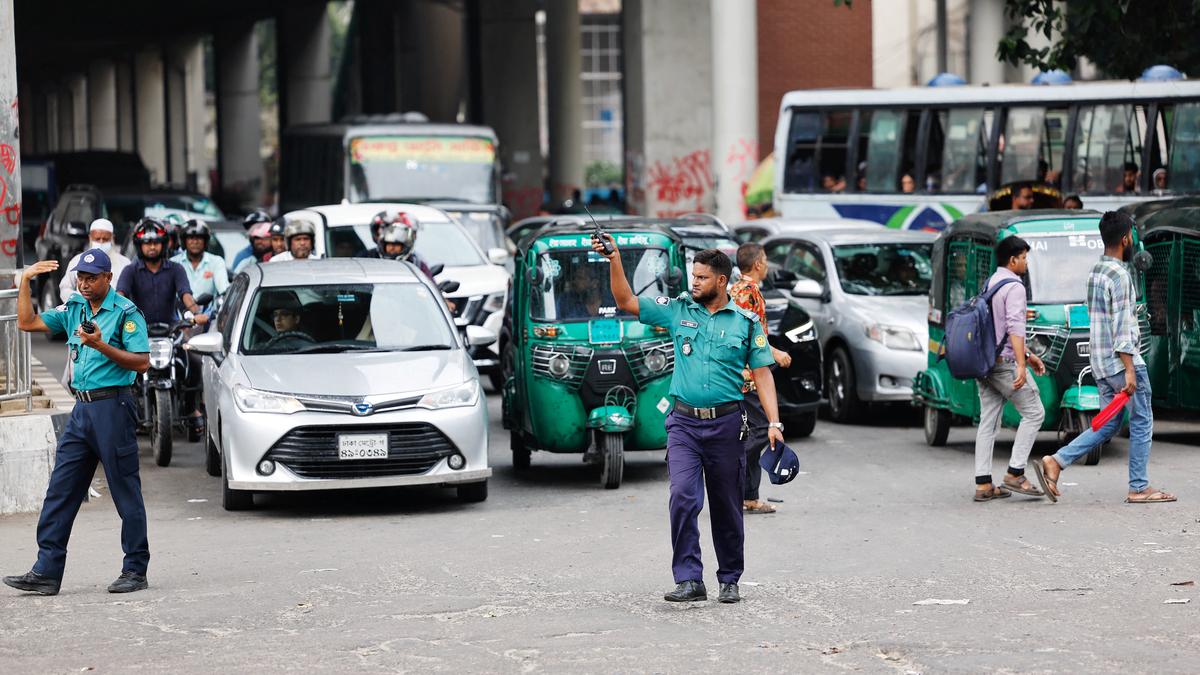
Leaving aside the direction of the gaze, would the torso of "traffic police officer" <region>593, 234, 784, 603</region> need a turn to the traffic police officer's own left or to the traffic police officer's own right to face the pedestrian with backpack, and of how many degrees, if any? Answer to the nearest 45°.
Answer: approximately 135° to the traffic police officer's own left

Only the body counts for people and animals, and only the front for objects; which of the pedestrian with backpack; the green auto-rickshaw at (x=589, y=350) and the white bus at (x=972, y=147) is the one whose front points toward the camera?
the green auto-rickshaw

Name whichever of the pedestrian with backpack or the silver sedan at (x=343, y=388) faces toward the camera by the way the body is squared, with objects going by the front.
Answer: the silver sedan

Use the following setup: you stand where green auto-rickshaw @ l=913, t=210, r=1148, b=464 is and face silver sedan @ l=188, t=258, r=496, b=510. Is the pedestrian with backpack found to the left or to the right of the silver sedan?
left

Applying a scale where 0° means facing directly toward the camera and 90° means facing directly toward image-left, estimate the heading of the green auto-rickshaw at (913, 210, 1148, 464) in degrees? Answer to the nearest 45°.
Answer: approximately 315°

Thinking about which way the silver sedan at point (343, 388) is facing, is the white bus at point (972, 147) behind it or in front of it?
behind

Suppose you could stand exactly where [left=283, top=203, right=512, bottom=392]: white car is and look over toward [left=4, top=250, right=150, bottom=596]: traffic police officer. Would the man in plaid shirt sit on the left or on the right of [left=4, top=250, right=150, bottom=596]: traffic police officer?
left

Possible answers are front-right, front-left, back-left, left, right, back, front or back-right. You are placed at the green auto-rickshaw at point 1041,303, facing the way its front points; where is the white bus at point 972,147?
back-left

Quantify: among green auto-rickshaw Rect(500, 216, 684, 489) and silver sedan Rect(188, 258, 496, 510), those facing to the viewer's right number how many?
0

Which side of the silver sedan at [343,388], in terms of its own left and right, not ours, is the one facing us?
front

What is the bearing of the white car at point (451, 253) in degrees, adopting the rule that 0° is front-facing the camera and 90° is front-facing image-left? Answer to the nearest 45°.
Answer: approximately 315°

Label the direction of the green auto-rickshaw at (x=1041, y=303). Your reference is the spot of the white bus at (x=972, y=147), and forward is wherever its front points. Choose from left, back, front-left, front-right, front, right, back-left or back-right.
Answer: right

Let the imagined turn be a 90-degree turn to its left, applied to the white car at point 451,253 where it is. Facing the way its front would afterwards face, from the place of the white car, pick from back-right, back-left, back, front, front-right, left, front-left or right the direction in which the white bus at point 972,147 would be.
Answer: front

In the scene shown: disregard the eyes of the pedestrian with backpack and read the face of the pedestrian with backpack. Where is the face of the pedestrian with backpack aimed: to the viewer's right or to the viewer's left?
to the viewer's right
